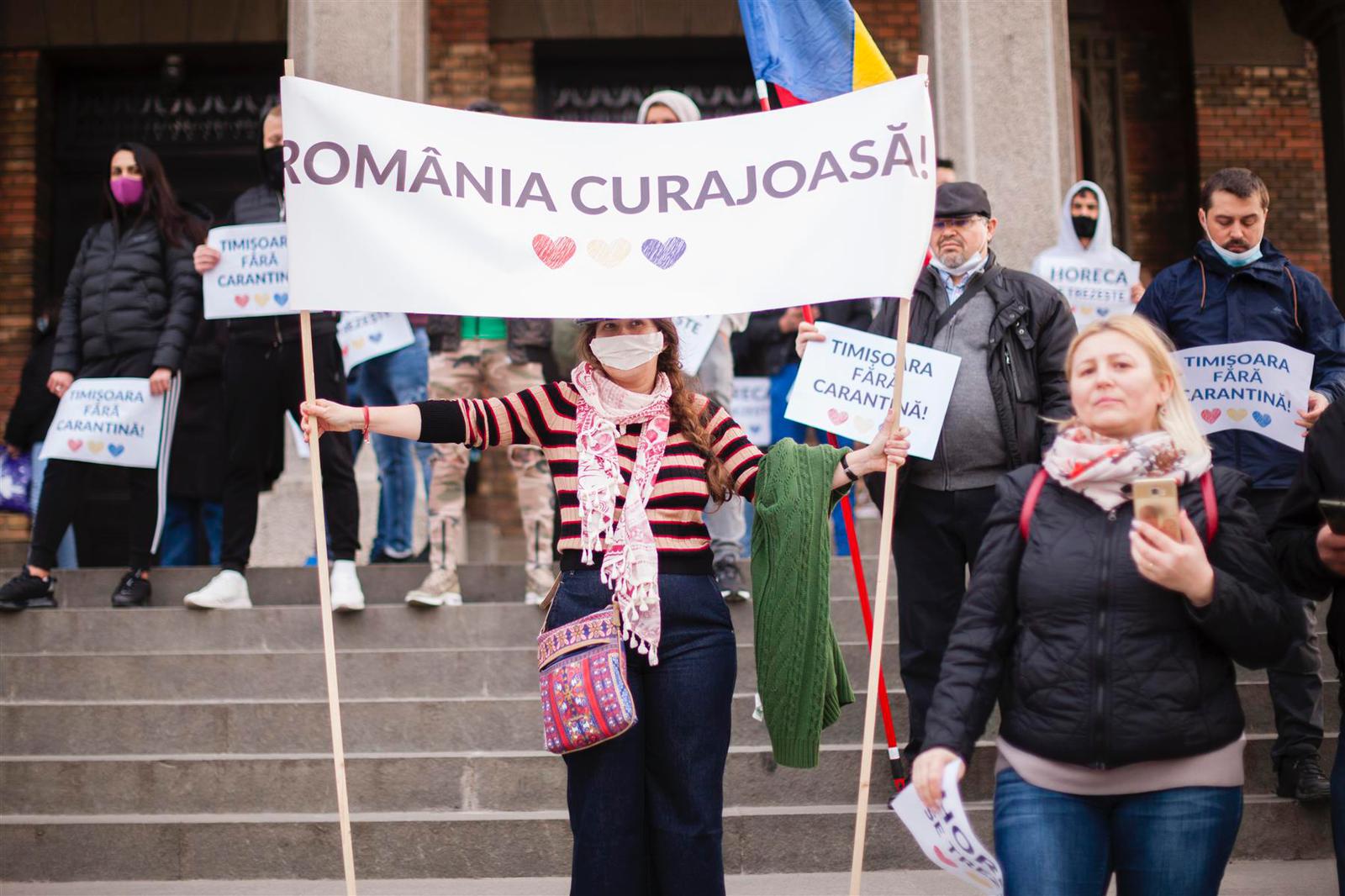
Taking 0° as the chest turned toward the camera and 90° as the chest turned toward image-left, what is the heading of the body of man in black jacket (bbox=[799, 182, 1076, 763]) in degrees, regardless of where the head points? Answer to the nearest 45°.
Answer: approximately 45°

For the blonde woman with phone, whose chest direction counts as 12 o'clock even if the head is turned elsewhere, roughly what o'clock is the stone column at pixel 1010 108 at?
The stone column is roughly at 6 o'clock from the blonde woman with phone.

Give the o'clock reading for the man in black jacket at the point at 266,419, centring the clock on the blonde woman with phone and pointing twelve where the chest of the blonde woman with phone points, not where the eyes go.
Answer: The man in black jacket is roughly at 4 o'clock from the blonde woman with phone.

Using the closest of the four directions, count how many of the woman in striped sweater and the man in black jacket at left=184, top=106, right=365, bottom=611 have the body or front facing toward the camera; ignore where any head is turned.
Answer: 2

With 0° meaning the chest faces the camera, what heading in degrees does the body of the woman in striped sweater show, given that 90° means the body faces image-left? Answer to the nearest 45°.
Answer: approximately 0°

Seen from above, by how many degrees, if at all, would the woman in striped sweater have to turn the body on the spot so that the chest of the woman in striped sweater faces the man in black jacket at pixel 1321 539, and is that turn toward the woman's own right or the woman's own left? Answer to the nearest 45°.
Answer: approximately 90° to the woman's own left

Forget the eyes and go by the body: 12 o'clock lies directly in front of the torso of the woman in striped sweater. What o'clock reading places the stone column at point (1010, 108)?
The stone column is roughly at 7 o'clock from the woman in striped sweater.

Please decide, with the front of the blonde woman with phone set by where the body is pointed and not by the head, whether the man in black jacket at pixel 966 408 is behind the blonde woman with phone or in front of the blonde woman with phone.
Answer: behind
